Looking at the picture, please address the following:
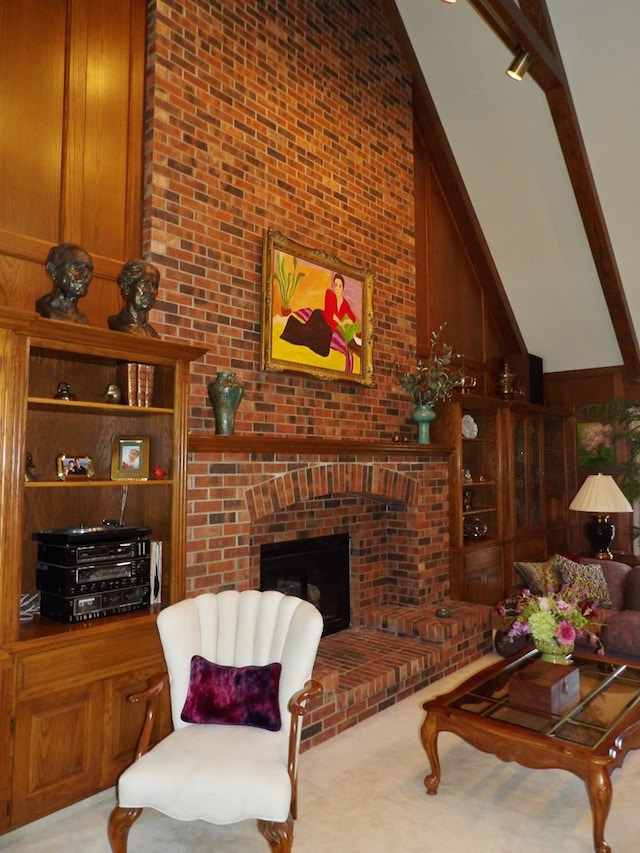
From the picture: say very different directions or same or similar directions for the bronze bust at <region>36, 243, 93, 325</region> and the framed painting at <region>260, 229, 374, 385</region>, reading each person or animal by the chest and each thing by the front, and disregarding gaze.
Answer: same or similar directions

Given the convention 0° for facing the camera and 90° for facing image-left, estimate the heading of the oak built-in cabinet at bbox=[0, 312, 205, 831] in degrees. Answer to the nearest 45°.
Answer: approximately 315°

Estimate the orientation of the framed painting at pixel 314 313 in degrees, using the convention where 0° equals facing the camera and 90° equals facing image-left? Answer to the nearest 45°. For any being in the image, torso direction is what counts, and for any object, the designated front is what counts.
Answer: approximately 315°

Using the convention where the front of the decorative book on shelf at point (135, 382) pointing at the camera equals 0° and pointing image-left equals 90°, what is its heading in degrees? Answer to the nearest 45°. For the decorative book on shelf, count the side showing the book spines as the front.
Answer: approximately 315°

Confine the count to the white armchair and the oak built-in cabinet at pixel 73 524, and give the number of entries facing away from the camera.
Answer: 0

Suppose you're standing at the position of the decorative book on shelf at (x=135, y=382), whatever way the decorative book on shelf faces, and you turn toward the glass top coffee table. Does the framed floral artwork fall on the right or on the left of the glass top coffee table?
left

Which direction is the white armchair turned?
toward the camera

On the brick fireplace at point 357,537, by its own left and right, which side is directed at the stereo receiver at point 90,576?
right

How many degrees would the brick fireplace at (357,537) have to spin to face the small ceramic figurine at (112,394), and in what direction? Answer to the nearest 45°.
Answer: approximately 90° to its right

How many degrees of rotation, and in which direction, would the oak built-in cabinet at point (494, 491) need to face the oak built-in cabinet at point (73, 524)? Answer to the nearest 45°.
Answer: approximately 90° to its right

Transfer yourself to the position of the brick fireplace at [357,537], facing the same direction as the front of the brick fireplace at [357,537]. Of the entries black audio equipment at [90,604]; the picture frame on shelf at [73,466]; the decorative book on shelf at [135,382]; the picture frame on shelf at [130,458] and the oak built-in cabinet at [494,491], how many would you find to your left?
1

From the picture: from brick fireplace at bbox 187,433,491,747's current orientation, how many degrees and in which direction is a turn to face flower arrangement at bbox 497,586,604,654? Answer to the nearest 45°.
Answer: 0° — it already faces it

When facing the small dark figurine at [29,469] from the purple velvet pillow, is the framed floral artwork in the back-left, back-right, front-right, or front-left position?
back-right

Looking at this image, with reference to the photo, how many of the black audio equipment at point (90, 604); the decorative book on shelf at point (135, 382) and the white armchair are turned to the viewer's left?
0

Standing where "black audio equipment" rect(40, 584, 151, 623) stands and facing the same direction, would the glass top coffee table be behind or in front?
in front

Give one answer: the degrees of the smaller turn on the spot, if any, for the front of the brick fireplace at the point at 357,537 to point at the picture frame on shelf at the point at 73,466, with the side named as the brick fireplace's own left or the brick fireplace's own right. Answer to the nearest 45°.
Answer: approximately 90° to the brick fireplace's own right

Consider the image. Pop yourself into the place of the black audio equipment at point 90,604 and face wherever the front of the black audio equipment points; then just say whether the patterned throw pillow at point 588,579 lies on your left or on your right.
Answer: on your left

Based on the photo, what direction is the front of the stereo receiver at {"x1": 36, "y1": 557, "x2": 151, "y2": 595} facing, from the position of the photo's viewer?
facing the viewer and to the right of the viewer
